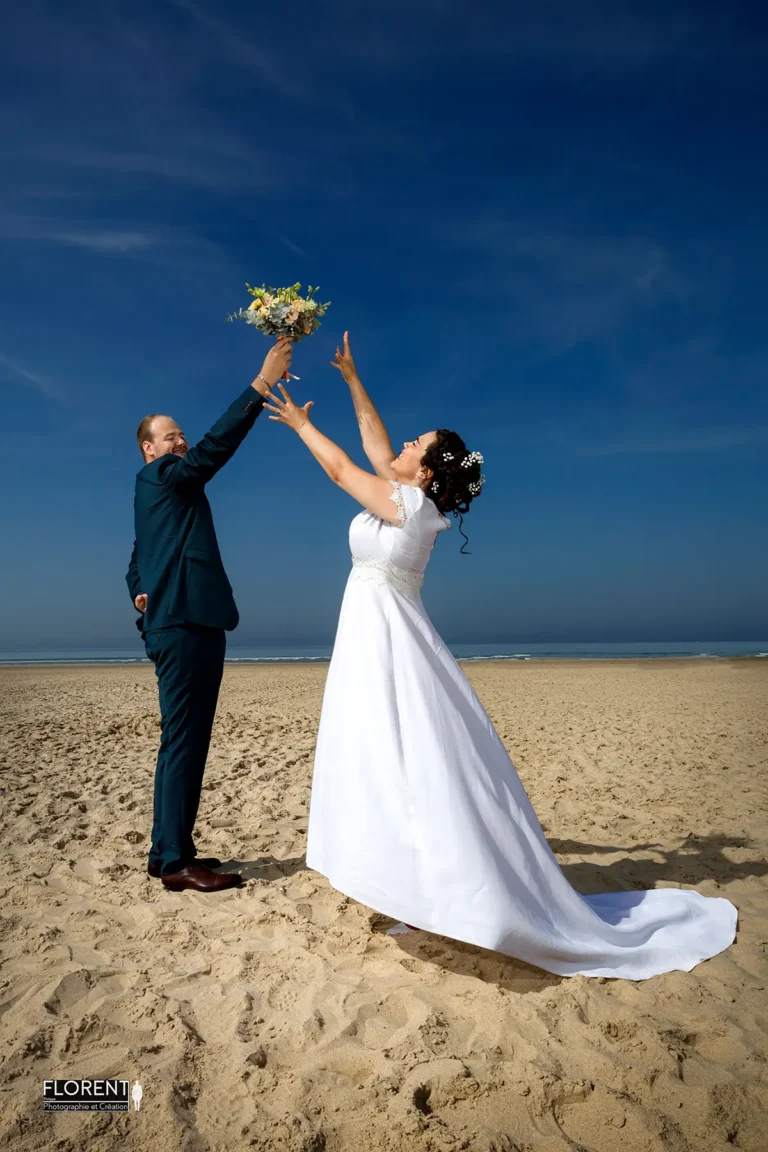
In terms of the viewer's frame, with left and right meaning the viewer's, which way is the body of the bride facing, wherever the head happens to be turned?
facing to the left of the viewer

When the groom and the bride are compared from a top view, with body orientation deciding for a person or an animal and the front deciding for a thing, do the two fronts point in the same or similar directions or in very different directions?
very different directions

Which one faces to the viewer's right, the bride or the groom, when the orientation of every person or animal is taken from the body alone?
the groom

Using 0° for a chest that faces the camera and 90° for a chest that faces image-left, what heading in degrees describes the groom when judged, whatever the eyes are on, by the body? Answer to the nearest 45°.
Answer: approximately 270°

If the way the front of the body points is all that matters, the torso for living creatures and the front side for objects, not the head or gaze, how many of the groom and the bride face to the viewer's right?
1

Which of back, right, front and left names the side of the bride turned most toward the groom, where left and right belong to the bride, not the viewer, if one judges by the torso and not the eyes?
front

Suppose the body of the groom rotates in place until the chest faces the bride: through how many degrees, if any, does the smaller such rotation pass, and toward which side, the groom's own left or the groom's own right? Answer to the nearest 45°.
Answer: approximately 45° to the groom's own right

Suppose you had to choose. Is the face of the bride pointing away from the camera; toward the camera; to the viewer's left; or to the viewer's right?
to the viewer's left
